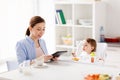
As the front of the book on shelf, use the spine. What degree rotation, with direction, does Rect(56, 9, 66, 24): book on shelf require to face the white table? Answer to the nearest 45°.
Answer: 0° — it already faces it

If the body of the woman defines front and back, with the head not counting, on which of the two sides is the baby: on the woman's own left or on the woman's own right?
on the woman's own left

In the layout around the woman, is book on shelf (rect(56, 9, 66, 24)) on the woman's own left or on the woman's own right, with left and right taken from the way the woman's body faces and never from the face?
on the woman's own left

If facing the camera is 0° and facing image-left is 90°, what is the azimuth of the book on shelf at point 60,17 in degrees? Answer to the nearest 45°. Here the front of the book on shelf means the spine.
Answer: approximately 0°

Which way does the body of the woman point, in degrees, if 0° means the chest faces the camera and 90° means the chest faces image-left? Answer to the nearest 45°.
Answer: approximately 315°

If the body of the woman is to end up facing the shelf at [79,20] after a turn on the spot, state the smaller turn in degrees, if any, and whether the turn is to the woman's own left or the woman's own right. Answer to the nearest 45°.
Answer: approximately 90° to the woman's own left
